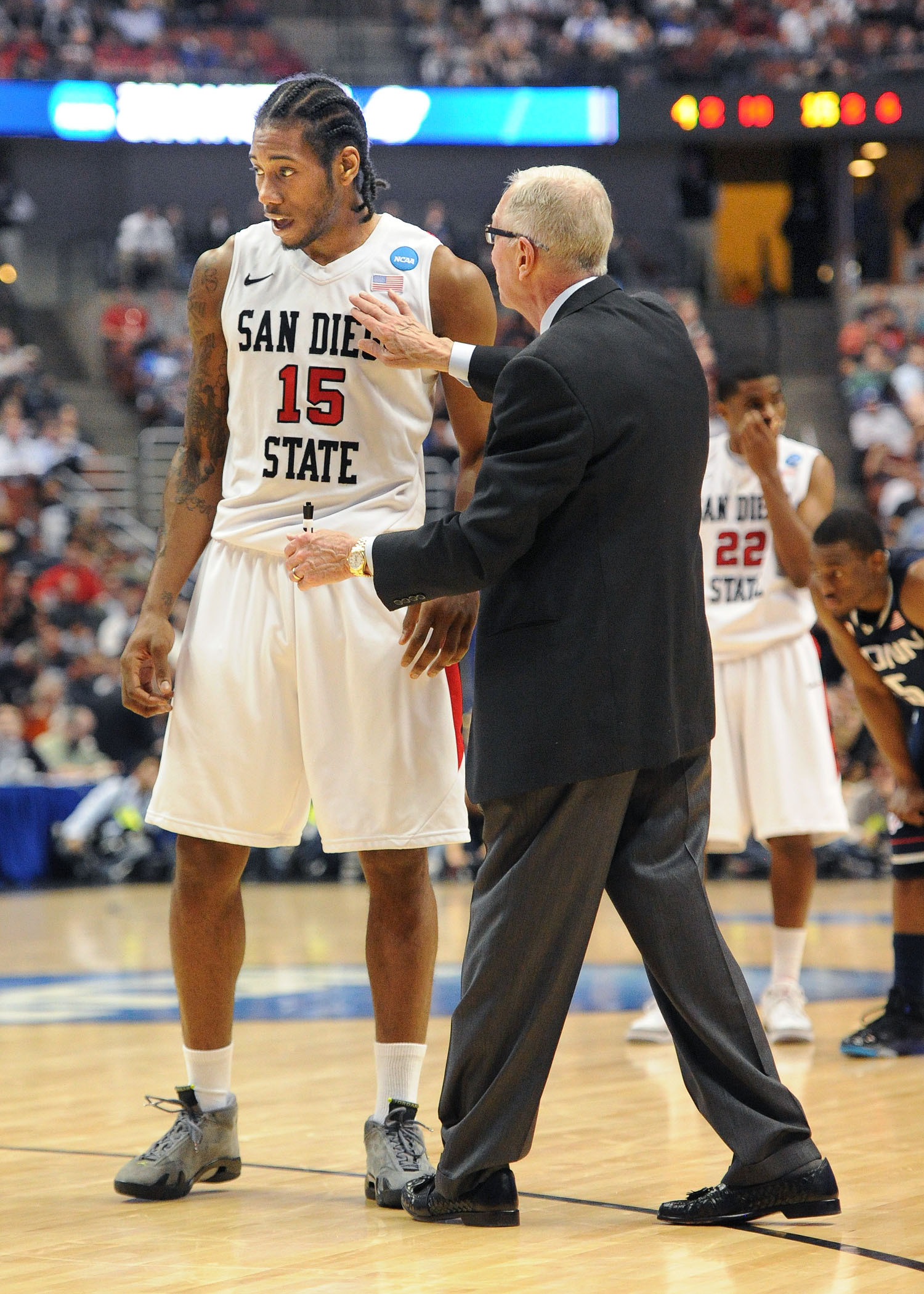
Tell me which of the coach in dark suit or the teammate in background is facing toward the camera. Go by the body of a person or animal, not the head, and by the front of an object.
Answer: the teammate in background

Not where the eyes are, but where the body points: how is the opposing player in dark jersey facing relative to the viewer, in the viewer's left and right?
facing the viewer and to the left of the viewer

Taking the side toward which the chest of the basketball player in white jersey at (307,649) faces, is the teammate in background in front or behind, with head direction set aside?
behind

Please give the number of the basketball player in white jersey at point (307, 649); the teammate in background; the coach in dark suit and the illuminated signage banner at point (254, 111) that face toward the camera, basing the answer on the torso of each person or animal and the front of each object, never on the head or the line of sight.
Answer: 3

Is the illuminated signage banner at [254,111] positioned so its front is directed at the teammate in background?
yes

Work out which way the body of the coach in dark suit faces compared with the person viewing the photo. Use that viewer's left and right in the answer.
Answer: facing away from the viewer and to the left of the viewer

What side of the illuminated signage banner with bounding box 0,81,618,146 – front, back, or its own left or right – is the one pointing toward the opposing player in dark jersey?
front

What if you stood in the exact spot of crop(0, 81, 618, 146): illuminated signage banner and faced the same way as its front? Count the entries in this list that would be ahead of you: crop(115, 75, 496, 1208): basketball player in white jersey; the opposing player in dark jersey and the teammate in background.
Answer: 3

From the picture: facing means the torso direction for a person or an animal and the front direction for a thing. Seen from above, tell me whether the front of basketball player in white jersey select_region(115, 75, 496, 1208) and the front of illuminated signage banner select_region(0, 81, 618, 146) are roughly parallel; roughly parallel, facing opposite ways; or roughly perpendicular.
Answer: roughly parallel

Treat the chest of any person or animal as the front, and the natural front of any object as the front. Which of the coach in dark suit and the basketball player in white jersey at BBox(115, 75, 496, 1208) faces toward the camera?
the basketball player in white jersey

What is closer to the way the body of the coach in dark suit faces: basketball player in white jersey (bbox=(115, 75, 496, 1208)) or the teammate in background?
the basketball player in white jersey

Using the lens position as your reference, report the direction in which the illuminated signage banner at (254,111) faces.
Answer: facing the viewer

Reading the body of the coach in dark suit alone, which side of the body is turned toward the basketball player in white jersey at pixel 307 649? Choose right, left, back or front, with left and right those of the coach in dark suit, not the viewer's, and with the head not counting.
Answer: front

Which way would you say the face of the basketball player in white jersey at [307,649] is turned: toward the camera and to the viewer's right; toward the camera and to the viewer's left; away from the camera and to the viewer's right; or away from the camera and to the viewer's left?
toward the camera and to the viewer's left

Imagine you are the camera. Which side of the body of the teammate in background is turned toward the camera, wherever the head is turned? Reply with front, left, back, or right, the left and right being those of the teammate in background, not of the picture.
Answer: front

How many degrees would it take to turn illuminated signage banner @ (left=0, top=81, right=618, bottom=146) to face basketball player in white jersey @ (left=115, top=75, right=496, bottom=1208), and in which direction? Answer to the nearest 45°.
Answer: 0° — it already faces them

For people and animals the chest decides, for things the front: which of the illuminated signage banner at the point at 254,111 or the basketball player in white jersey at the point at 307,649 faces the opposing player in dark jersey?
the illuminated signage banner
